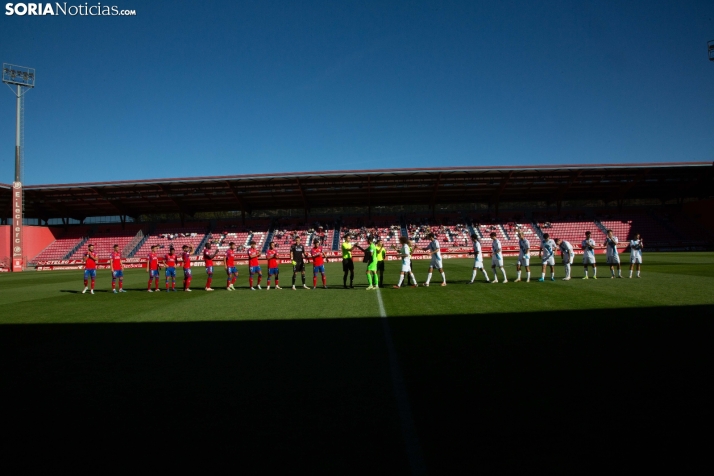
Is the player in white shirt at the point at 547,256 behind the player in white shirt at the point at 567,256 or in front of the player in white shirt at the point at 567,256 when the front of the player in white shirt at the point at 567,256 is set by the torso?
in front

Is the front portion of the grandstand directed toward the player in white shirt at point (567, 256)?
yes

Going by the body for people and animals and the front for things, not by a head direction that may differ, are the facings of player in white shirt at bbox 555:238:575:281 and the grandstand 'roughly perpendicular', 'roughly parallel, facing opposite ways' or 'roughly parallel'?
roughly perpendicular

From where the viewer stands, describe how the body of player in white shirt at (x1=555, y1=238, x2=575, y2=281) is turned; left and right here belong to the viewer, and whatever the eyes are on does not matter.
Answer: facing the viewer and to the left of the viewer

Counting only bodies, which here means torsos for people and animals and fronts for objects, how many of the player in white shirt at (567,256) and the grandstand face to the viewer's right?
0

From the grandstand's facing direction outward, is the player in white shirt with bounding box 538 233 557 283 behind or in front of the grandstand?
in front

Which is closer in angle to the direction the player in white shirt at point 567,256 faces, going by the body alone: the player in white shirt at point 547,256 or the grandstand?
the player in white shirt

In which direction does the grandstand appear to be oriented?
toward the camera
